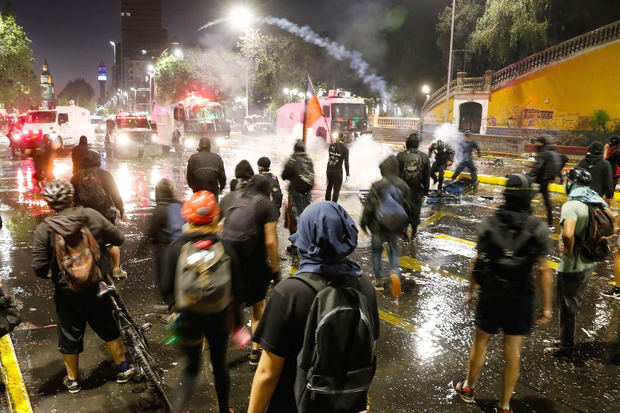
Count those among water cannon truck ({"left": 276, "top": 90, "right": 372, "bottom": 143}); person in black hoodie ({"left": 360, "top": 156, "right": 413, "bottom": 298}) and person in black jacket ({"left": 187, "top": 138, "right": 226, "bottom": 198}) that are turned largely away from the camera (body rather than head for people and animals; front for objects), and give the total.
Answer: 2

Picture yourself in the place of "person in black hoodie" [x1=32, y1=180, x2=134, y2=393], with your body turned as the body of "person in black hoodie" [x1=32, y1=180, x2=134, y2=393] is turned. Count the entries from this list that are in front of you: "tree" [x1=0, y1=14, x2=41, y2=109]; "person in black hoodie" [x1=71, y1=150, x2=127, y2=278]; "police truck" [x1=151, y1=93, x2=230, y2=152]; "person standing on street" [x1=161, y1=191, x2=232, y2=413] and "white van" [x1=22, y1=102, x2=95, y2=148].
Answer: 4

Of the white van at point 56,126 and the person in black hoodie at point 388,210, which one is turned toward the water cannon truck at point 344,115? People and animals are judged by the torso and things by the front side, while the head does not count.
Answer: the person in black hoodie

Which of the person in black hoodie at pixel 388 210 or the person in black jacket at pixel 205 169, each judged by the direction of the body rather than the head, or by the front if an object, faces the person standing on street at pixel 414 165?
the person in black hoodie at pixel 388 210

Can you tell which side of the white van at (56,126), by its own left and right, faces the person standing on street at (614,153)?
left

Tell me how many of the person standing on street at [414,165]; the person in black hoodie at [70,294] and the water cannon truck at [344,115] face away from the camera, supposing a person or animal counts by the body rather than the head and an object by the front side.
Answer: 2

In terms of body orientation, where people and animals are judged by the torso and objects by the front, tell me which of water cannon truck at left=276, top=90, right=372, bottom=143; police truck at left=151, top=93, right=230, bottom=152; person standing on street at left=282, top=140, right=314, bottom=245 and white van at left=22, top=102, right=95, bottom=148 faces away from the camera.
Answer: the person standing on street

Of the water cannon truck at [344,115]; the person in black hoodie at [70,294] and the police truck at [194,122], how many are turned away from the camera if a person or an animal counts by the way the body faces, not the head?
1

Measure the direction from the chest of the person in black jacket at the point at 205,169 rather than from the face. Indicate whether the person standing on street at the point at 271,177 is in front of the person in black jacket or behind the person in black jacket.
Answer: behind

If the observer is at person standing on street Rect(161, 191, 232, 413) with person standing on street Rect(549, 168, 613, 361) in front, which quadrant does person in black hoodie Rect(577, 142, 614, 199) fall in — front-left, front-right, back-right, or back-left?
front-left

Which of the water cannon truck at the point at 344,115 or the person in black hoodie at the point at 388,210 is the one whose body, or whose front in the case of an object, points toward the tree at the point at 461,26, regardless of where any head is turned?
the person in black hoodie

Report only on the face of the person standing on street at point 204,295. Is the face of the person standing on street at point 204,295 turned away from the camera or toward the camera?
away from the camera

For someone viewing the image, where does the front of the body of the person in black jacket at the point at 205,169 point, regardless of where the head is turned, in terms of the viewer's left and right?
facing away from the viewer

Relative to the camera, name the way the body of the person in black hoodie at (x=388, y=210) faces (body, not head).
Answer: away from the camera

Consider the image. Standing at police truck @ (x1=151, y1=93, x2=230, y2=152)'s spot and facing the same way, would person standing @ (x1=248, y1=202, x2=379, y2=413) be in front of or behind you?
in front

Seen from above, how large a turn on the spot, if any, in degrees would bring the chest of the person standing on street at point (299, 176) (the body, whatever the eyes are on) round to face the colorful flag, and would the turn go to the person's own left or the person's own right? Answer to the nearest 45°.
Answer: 0° — they already face it

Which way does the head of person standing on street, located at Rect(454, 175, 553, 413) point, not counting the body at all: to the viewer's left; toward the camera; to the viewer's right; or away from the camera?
away from the camera

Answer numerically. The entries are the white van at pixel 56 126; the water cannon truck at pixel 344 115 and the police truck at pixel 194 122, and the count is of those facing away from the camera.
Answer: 0
